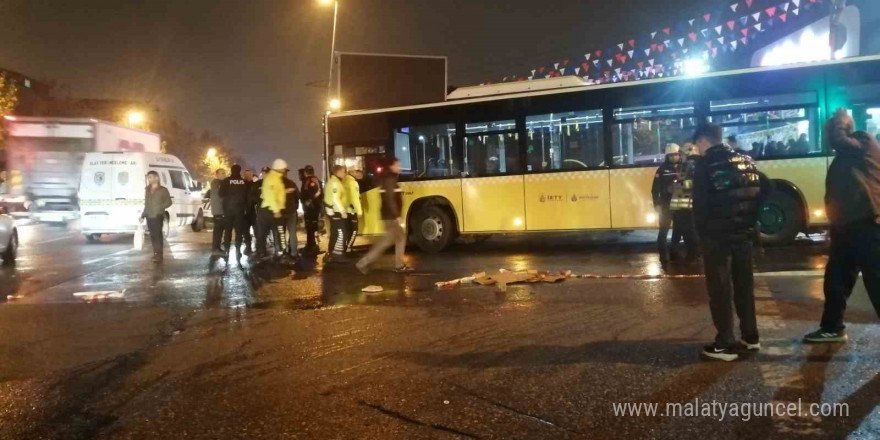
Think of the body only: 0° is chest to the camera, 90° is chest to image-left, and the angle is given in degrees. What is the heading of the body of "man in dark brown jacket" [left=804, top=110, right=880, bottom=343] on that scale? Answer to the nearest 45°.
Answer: approximately 90°

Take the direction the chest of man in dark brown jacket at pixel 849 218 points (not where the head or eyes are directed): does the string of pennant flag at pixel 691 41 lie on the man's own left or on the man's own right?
on the man's own right

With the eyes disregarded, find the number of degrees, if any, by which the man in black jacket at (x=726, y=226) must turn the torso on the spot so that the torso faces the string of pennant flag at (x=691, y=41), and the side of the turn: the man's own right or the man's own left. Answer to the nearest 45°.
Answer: approximately 45° to the man's own right

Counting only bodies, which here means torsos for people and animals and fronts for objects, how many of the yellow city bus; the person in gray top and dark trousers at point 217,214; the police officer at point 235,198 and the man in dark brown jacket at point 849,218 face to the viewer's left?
2

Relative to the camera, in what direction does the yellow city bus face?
facing to the left of the viewer

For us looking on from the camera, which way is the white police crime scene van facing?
facing away from the viewer and to the right of the viewer

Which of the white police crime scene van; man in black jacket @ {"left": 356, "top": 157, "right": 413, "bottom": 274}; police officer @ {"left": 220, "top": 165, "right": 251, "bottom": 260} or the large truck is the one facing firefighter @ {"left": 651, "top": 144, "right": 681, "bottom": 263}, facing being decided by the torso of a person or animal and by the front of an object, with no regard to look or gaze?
the man in black jacket

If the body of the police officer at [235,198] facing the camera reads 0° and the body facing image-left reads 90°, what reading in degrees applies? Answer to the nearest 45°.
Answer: approximately 180°

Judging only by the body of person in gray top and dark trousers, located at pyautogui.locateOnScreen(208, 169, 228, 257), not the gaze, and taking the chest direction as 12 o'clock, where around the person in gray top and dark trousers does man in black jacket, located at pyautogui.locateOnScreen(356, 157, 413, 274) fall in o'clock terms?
The man in black jacket is roughly at 2 o'clock from the person in gray top and dark trousers.
